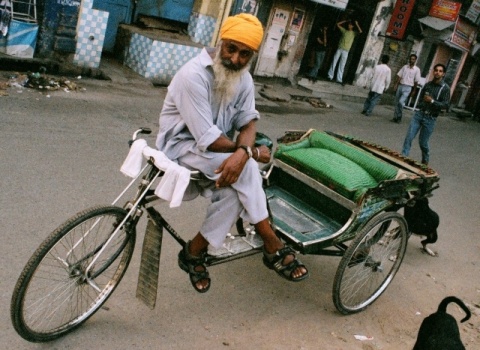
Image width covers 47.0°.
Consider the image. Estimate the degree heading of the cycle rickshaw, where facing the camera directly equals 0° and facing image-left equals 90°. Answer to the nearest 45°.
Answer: approximately 45°

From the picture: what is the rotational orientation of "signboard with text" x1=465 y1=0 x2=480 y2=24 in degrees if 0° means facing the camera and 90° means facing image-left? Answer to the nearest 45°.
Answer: approximately 45°

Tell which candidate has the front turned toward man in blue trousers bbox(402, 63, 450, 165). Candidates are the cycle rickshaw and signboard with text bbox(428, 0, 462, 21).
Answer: the signboard with text

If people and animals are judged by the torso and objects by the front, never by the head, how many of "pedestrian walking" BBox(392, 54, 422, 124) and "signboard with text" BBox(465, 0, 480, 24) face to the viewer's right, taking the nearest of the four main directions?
0

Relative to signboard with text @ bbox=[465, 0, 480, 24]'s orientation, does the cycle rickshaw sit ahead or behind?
ahead

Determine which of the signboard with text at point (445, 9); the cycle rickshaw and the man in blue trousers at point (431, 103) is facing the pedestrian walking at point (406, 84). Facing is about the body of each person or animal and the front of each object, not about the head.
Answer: the signboard with text

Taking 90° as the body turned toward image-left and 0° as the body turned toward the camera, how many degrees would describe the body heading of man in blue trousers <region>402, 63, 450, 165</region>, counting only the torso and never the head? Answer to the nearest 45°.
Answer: approximately 0°

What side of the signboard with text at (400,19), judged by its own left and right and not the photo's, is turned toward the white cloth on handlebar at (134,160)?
front

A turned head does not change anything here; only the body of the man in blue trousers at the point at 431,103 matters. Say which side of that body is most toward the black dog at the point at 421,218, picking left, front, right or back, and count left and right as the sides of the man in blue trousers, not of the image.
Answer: front

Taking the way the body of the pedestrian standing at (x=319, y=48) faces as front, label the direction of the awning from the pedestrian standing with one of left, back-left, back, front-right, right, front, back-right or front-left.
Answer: front-left
